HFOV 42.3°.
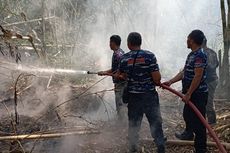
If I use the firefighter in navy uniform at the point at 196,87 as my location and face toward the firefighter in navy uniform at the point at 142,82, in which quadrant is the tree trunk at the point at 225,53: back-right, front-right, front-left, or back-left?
back-right

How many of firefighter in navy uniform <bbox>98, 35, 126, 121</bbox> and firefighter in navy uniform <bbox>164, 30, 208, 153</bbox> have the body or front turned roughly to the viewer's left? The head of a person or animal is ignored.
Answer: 2

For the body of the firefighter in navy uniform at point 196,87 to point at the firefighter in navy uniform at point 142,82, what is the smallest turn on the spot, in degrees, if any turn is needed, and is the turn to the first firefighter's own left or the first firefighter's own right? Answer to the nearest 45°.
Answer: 0° — they already face them

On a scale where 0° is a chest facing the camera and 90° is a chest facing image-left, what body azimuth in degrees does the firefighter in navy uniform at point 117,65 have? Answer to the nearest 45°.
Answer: approximately 90°

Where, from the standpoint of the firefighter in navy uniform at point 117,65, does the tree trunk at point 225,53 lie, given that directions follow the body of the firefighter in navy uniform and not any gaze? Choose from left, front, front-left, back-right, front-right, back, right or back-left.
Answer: back-right

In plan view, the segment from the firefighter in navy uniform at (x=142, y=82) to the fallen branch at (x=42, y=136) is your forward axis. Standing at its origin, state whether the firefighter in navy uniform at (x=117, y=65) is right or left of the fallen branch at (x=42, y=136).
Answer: right

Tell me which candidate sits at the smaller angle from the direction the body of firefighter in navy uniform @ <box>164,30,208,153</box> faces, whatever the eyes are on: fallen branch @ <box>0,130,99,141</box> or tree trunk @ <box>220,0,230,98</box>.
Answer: the fallen branch

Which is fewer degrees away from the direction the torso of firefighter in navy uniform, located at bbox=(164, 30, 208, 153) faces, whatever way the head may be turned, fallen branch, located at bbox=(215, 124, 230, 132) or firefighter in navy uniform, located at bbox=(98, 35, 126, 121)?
the firefighter in navy uniform

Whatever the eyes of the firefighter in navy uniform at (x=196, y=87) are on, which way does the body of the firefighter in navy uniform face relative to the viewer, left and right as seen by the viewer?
facing to the left of the viewer

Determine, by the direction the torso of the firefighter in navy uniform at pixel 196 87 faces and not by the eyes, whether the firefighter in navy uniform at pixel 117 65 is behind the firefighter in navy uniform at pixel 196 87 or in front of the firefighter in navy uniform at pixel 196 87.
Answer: in front

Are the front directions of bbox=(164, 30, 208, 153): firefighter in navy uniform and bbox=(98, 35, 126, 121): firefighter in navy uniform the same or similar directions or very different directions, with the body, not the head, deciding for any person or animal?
same or similar directions

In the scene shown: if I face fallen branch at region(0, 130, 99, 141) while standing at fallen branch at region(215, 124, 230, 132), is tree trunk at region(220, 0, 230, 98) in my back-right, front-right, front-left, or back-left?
back-right

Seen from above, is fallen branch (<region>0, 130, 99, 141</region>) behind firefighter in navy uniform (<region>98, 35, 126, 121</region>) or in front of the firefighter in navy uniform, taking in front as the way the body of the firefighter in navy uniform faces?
in front

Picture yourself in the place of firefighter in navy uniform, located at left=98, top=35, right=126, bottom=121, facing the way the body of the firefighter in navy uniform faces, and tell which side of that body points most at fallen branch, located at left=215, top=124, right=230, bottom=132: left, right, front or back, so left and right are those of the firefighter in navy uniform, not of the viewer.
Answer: back

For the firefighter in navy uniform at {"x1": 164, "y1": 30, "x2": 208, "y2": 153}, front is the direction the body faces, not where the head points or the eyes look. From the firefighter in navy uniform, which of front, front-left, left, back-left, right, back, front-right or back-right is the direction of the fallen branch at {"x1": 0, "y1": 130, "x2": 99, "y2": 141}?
front

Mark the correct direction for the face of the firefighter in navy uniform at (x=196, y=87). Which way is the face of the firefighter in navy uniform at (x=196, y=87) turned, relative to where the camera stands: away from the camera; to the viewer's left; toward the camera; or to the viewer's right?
to the viewer's left
